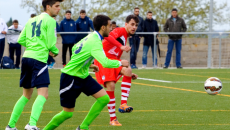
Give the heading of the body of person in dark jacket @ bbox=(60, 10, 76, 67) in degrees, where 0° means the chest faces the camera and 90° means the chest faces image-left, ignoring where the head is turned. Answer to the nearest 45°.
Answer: approximately 0°

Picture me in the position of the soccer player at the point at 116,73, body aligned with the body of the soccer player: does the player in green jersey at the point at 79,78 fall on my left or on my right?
on my right

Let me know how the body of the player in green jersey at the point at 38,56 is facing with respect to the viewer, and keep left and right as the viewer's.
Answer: facing away from the viewer and to the right of the viewer

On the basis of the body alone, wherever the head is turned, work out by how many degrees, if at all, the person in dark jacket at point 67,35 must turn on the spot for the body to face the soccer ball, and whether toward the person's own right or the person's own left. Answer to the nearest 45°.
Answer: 0° — they already face it

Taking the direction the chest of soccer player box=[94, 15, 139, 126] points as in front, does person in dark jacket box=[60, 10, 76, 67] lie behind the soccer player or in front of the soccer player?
behind

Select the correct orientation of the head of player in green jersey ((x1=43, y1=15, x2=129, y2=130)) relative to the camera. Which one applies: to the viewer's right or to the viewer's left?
to the viewer's right

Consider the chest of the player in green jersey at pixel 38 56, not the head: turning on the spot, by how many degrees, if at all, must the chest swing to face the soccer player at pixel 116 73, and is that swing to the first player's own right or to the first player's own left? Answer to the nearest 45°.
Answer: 0° — they already face them

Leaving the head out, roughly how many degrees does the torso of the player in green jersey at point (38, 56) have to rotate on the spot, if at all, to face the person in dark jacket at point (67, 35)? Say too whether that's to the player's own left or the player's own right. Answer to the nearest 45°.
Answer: approximately 45° to the player's own left

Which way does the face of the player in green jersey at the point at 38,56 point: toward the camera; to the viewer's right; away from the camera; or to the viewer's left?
to the viewer's right

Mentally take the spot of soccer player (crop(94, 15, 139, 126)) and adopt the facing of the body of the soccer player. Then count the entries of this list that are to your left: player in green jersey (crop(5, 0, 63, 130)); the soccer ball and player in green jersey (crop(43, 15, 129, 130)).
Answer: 1

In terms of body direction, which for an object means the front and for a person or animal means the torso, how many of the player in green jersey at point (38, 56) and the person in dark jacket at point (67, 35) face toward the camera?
1

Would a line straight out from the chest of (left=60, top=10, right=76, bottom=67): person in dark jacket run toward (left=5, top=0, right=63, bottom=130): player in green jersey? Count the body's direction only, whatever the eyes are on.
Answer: yes
